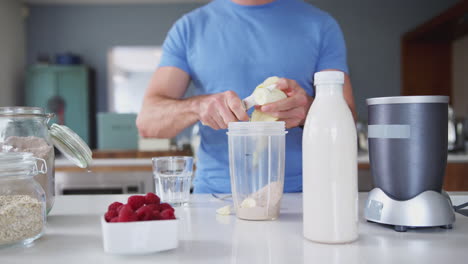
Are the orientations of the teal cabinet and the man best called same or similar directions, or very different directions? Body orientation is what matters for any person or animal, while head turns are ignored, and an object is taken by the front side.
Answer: same or similar directions

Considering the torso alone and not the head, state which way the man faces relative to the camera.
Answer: toward the camera

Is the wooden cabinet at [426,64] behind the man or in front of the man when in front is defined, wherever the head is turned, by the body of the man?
behind

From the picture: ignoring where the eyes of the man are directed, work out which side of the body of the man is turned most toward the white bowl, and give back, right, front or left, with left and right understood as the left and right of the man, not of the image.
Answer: front

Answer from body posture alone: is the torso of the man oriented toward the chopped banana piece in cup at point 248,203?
yes

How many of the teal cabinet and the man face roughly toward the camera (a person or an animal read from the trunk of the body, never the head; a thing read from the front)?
2

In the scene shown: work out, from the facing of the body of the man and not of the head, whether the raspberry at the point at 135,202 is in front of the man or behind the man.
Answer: in front

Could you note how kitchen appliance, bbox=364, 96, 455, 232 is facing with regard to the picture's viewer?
facing the viewer and to the left of the viewer

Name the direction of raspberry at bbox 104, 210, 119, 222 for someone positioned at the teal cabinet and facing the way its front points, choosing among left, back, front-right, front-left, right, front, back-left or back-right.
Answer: front

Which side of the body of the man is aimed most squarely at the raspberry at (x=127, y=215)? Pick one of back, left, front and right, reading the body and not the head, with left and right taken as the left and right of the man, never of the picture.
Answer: front

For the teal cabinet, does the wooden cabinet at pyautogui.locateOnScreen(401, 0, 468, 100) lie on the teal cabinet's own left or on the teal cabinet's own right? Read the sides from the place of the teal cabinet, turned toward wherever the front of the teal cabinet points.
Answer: on the teal cabinet's own left

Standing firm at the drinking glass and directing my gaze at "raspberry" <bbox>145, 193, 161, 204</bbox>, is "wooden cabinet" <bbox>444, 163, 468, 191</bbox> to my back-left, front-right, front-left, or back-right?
back-left

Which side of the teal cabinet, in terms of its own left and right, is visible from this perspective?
front
